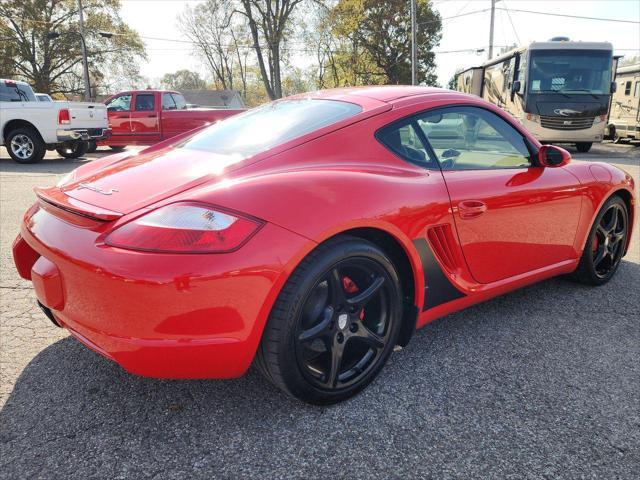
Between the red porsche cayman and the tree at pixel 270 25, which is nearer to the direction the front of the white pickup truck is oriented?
the tree

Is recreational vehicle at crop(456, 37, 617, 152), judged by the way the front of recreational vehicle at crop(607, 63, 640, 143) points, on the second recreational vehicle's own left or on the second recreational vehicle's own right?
on the second recreational vehicle's own right

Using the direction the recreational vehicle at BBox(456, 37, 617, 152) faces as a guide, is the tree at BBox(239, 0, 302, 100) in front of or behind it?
behind

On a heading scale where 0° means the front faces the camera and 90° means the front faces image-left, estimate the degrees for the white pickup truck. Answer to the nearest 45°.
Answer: approximately 135°

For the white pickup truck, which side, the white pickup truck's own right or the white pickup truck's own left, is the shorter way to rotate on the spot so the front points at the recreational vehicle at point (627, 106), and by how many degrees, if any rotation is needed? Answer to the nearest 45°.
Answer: approximately 135° to the white pickup truck's own right

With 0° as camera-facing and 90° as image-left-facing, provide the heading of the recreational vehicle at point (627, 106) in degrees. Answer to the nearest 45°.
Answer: approximately 315°

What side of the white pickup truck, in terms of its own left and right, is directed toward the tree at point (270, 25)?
right

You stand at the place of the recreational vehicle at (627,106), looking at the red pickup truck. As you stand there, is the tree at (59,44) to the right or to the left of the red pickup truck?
right

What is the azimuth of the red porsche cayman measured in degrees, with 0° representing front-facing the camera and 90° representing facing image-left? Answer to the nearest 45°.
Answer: approximately 225°

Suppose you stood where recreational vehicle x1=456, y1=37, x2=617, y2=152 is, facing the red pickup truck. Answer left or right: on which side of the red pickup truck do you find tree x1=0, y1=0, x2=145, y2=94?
right
